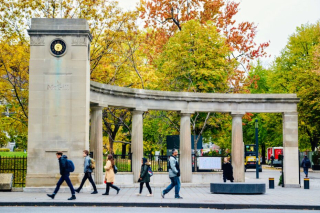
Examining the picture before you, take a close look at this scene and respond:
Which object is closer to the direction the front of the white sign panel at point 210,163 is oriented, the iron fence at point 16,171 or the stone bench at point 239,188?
the stone bench

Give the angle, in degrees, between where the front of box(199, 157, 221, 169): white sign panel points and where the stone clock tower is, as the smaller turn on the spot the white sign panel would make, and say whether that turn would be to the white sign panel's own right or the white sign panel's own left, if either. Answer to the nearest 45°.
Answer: approximately 45° to the white sign panel's own right

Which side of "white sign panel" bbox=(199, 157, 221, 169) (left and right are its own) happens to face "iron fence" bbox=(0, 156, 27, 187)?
right

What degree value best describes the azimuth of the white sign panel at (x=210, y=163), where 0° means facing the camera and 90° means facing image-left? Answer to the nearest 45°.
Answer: approximately 0°

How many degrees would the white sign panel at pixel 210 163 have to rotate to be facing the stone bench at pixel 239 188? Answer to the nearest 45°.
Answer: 0° — it already faces it
